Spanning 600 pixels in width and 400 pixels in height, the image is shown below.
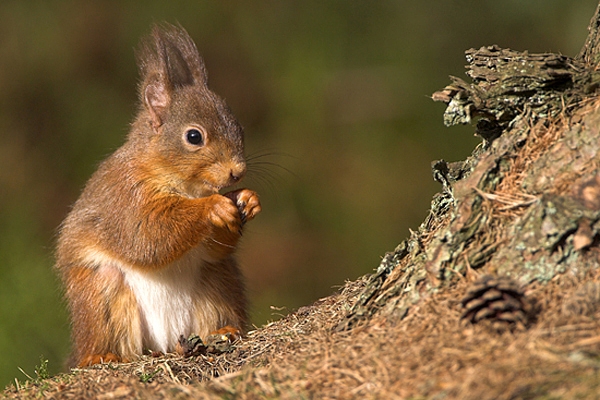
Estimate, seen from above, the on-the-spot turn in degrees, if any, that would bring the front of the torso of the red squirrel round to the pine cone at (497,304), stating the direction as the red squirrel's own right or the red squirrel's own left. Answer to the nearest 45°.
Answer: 0° — it already faces it

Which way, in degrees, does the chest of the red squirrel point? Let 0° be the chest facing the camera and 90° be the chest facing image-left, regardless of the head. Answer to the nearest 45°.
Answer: approximately 315°

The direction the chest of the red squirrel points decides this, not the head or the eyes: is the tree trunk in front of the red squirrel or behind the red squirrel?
in front
